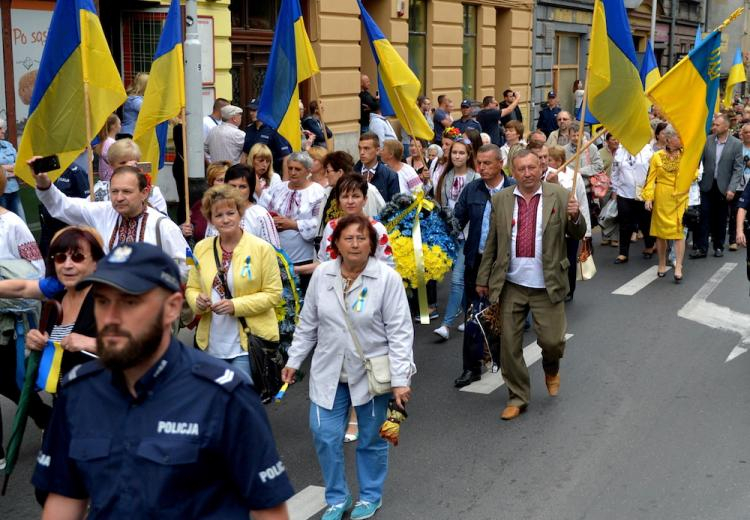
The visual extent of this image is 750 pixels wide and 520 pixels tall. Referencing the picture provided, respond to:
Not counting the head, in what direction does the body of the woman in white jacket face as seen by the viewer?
toward the camera

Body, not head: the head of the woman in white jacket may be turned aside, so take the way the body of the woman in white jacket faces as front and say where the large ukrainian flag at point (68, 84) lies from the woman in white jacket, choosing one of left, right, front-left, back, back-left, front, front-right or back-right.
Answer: back-right

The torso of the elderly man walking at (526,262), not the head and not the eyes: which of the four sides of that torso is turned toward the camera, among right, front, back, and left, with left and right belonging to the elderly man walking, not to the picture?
front

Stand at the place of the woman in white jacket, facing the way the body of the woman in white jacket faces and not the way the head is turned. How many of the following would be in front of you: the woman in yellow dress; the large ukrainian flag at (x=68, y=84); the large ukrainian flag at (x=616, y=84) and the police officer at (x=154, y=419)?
1

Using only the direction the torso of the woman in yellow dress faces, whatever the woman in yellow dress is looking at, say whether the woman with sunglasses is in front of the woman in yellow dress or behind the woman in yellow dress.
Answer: in front

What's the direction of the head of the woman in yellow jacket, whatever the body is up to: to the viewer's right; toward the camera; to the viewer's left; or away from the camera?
toward the camera

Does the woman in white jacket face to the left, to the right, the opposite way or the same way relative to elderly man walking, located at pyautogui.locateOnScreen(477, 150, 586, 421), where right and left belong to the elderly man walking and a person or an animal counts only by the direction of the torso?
the same way

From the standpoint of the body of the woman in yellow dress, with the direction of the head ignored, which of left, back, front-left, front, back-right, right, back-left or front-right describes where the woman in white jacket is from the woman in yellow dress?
front

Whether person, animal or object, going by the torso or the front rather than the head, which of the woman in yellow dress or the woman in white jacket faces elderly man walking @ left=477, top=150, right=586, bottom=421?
the woman in yellow dress

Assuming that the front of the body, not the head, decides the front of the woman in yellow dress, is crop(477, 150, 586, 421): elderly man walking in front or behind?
in front

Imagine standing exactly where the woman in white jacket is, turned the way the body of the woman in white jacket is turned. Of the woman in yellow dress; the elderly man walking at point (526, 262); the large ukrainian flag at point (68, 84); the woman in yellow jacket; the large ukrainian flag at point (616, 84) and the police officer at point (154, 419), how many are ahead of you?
1

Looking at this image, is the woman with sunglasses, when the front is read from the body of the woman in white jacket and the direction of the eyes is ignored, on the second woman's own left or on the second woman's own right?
on the second woman's own right

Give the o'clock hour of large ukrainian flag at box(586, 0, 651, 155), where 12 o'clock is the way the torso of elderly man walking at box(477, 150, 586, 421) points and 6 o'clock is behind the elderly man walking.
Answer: The large ukrainian flag is roughly at 7 o'clock from the elderly man walking.

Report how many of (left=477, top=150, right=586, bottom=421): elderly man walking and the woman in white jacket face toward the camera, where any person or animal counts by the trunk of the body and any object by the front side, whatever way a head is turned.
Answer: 2

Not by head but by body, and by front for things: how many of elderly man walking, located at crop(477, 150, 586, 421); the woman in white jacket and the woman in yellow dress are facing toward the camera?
3

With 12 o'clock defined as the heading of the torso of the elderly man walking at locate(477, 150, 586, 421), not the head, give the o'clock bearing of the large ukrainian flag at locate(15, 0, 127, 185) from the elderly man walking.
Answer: The large ukrainian flag is roughly at 3 o'clock from the elderly man walking.

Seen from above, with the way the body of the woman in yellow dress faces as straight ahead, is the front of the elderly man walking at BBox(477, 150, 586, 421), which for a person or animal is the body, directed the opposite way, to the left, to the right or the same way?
the same way
